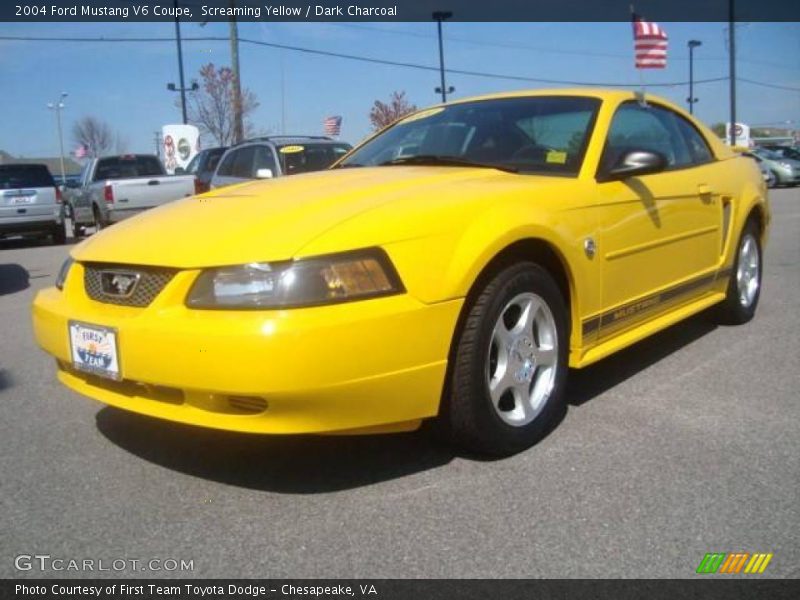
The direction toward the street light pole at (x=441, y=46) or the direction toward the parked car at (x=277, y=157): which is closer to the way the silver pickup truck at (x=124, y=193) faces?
the street light pole

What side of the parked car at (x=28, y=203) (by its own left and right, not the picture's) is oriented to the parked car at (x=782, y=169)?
right

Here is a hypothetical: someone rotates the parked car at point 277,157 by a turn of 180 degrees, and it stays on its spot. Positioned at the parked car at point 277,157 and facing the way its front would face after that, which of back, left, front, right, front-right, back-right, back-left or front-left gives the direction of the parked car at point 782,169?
right

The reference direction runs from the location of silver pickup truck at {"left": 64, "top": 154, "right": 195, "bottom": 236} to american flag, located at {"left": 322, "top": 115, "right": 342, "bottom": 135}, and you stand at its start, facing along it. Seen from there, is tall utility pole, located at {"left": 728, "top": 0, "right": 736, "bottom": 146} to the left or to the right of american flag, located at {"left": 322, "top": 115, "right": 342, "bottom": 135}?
right

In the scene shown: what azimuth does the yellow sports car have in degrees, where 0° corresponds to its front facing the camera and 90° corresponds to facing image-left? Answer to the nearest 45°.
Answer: approximately 45°

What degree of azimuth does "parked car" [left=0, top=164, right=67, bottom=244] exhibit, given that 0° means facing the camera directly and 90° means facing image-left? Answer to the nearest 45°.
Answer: approximately 180°

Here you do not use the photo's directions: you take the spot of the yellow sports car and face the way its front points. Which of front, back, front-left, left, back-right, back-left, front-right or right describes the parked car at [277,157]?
back-right

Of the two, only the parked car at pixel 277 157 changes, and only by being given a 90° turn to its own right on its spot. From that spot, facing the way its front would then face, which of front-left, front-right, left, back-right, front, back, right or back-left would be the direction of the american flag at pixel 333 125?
back-right

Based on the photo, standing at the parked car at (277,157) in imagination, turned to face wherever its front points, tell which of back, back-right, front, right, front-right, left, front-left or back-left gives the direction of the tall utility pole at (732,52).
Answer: left

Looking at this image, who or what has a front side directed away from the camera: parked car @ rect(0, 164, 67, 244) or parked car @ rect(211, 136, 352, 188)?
parked car @ rect(0, 164, 67, 244)

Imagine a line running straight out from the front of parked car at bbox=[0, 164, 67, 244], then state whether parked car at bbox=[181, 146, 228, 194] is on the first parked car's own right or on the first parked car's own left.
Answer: on the first parked car's own right

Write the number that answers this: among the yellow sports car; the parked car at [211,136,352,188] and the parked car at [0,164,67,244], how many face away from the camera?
1

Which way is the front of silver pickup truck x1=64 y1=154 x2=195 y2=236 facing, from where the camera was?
facing away from the viewer and to the left of the viewer
